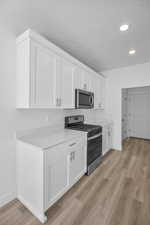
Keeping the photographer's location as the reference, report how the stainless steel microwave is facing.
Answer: facing the viewer and to the right of the viewer

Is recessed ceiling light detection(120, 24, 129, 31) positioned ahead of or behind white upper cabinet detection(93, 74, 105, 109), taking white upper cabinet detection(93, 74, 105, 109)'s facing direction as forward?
ahead

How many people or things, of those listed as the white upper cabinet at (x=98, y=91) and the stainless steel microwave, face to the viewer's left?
0

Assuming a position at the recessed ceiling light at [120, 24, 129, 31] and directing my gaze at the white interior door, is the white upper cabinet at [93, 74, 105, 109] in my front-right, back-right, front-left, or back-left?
front-left

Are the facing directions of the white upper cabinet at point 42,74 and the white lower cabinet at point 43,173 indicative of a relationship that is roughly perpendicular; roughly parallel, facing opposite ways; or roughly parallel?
roughly parallel

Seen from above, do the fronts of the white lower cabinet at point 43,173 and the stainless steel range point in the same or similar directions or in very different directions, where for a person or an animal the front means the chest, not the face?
same or similar directions

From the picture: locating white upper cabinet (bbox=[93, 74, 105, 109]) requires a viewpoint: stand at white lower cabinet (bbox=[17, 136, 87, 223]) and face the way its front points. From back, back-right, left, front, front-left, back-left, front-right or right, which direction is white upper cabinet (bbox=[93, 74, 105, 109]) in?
left

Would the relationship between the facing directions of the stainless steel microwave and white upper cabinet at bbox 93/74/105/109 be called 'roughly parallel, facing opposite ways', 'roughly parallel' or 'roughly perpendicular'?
roughly parallel

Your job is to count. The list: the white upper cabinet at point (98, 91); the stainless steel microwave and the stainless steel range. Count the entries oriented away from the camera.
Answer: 0

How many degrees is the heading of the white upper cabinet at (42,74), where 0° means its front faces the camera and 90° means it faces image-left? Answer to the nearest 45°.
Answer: approximately 315°

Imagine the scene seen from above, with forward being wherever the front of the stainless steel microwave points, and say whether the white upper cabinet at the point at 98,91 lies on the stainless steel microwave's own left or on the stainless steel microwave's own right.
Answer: on the stainless steel microwave's own left
